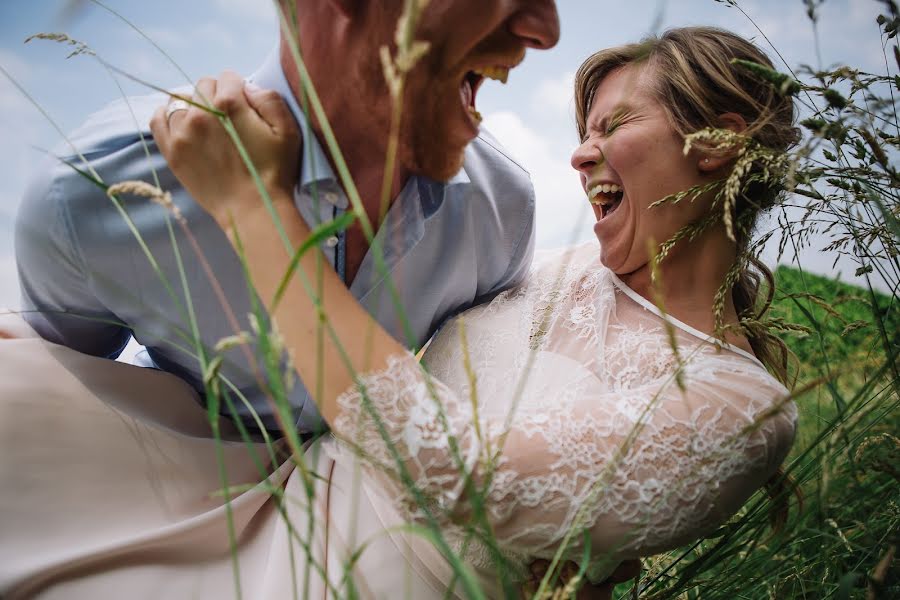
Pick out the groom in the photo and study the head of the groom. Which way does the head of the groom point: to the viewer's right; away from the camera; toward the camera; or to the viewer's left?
to the viewer's right

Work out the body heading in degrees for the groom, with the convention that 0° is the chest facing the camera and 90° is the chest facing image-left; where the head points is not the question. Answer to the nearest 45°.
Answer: approximately 315°
